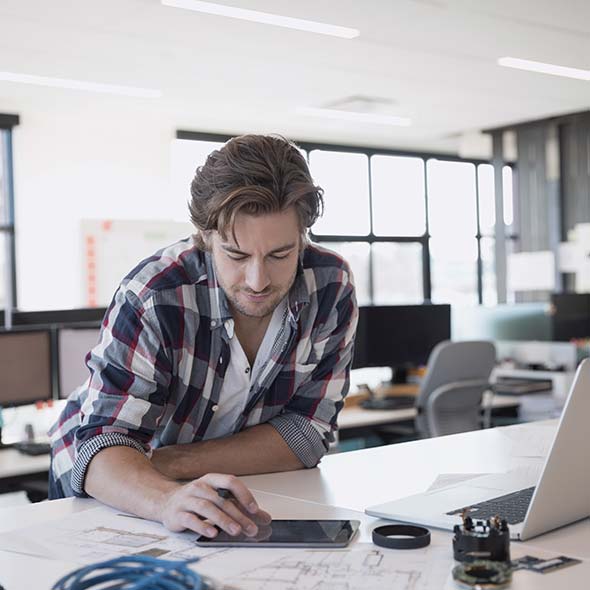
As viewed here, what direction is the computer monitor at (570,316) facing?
toward the camera

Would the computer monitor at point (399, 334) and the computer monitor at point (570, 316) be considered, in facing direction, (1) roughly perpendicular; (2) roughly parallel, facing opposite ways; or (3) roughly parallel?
roughly parallel

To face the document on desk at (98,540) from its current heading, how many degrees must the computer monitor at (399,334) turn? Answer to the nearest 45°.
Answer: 0° — it already faces it

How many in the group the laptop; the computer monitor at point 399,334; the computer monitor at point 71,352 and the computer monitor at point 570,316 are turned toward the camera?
3

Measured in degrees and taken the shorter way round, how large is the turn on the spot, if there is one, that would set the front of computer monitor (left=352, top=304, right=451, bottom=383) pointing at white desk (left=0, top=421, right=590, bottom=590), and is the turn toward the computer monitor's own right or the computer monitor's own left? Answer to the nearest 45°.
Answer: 0° — it already faces it

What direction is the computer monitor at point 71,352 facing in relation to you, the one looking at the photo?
facing the viewer

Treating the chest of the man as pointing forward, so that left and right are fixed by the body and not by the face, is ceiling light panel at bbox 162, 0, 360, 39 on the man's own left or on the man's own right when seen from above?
on the man's own left

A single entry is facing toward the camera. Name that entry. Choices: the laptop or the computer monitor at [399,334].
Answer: the computer monitor

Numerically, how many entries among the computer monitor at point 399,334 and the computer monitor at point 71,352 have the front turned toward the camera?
2

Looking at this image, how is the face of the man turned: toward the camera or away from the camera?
toward the camera

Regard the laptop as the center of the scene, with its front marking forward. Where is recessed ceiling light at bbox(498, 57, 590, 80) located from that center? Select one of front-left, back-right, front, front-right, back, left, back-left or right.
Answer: front-right

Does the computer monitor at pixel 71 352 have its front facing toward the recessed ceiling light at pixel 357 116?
no

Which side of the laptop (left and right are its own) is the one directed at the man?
front

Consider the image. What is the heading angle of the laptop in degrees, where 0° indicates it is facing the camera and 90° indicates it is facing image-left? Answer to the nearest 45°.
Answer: approximately 135°

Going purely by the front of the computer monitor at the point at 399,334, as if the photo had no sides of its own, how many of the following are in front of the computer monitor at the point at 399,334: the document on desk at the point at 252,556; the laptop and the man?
3
